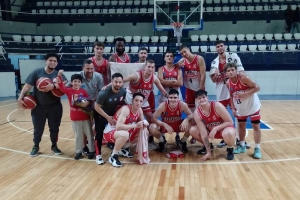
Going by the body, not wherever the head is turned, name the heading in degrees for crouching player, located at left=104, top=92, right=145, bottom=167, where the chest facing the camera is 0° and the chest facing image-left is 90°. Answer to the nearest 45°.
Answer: approximately 315°

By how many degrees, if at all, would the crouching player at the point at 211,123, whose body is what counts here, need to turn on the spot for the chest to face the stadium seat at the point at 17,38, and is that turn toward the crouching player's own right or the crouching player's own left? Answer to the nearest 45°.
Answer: approximately 135° to the crouching player's own right

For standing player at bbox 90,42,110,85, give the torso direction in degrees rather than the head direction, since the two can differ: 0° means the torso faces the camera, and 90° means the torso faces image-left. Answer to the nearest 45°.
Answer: approximately 0°

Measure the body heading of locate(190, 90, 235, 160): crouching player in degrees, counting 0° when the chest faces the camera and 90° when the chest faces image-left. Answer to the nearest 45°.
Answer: approximately 0°

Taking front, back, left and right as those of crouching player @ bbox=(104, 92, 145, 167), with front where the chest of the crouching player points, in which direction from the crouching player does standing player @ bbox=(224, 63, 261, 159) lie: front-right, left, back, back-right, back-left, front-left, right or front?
front-left

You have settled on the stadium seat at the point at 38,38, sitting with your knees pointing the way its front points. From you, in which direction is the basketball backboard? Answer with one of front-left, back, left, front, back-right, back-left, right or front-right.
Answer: front-left

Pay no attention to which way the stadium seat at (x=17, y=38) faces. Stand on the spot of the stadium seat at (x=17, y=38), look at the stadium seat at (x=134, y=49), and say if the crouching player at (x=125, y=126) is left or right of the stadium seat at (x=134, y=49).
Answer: right

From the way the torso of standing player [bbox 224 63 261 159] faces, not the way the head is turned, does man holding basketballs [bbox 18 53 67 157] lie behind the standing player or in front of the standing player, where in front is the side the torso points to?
in front

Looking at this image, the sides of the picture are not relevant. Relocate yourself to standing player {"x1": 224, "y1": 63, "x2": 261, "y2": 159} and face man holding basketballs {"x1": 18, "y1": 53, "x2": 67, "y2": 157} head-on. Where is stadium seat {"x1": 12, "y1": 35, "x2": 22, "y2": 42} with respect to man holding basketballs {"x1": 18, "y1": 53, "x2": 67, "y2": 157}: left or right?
right

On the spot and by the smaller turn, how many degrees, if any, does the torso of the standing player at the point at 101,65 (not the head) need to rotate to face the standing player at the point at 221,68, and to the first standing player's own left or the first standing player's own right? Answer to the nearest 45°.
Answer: approximately 90° to the first standing player's own left
